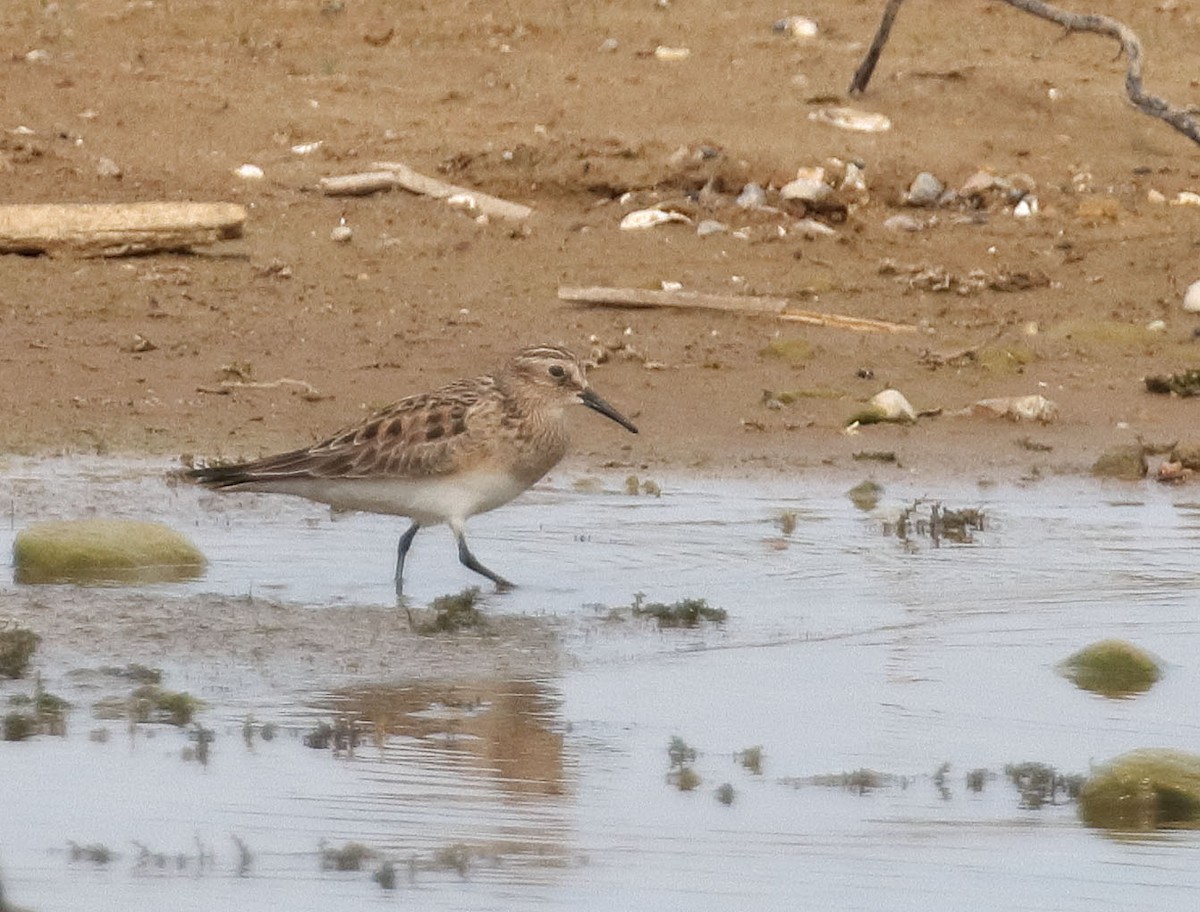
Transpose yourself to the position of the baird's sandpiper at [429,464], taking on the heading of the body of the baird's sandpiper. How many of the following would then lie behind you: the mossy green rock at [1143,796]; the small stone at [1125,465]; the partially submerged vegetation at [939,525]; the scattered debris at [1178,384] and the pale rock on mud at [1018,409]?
0

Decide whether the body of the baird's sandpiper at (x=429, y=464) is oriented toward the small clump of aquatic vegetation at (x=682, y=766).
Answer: no

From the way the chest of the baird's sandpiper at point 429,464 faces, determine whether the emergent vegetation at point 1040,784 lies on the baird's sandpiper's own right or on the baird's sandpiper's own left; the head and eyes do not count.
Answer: on the baird's sandpiper's own right

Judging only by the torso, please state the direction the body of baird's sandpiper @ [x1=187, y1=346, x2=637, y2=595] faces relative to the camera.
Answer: to the viewer's right

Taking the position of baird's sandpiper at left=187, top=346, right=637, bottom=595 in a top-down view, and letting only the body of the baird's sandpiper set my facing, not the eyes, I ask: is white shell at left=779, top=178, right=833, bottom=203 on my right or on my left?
on my left

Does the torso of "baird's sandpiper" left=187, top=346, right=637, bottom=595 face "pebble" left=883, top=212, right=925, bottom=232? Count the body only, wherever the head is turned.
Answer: no

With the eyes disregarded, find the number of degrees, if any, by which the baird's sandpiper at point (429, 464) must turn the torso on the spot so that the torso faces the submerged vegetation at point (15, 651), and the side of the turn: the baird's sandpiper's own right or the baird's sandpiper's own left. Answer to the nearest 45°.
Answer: approximately 135° to the baird's sandpiper's own right

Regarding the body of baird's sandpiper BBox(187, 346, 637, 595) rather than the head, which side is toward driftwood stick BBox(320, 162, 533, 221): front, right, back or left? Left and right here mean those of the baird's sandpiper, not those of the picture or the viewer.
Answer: left

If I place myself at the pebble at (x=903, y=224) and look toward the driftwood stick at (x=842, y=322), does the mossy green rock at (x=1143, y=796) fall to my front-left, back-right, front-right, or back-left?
front-left

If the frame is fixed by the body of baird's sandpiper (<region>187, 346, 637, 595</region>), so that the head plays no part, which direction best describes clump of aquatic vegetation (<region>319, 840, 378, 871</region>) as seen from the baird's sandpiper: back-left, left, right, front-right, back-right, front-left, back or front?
right

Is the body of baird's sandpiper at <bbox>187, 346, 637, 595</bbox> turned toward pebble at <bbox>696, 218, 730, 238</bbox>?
no

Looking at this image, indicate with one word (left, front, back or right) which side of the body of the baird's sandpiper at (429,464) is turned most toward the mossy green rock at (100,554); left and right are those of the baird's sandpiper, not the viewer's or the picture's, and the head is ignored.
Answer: back

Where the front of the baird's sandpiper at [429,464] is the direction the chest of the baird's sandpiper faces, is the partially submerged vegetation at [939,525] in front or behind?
in front

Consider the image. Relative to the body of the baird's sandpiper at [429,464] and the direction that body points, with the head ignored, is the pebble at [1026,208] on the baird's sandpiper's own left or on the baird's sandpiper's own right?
on the baird's sandpiper's own left

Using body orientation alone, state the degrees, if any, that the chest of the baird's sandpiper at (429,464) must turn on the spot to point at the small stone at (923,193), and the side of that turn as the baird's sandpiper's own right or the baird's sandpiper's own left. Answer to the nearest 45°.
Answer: approximately 45° to the baird's sandpiper's own left

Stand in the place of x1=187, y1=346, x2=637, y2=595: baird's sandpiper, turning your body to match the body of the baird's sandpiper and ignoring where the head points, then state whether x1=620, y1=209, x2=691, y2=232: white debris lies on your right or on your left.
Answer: on your left
